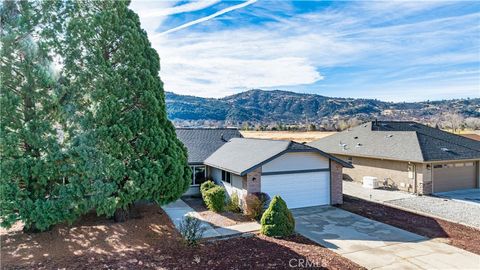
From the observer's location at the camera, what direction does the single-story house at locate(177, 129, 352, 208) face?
facing the viewer and to the right of the viewer

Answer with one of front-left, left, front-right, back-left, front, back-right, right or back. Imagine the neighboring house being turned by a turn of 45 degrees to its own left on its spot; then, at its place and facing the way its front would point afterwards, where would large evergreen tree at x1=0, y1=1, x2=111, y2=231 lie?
back-right

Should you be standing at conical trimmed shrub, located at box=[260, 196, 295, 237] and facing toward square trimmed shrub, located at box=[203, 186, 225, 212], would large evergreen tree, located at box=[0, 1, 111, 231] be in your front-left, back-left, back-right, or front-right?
front-left

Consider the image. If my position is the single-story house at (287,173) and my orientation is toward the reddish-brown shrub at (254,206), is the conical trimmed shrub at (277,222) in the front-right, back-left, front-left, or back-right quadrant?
front-left

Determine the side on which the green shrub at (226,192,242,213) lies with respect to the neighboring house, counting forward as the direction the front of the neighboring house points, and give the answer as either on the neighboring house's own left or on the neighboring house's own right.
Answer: on the neighboring house's own right

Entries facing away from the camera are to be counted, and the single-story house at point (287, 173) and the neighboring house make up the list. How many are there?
0

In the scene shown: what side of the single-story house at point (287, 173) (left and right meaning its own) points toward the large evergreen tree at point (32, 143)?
right

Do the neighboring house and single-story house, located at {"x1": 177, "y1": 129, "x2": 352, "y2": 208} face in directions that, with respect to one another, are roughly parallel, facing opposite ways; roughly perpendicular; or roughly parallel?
roughly parallel

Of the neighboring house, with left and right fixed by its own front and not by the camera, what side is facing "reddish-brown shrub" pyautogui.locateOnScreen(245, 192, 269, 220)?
right

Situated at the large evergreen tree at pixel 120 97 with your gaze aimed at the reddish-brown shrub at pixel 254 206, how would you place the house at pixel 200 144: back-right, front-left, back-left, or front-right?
front-left

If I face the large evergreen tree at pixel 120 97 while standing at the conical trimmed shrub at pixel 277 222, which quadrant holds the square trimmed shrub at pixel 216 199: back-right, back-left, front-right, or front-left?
front-right
